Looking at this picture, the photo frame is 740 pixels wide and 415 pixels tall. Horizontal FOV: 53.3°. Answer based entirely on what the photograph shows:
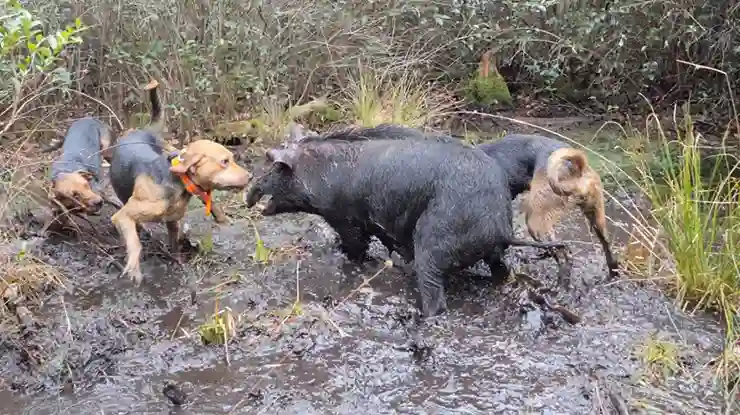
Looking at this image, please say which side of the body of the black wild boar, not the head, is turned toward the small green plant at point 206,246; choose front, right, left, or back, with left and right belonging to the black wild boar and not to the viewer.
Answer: front

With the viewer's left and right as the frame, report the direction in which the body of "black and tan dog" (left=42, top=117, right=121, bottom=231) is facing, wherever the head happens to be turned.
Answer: facing the viewer

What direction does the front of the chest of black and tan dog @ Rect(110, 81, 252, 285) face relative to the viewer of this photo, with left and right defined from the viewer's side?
facing the viewer and to the right of the viewer

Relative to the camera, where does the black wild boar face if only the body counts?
to the viewer's left

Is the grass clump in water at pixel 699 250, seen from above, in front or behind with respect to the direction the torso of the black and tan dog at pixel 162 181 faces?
in front

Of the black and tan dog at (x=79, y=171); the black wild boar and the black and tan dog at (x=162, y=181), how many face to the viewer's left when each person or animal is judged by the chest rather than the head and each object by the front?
1

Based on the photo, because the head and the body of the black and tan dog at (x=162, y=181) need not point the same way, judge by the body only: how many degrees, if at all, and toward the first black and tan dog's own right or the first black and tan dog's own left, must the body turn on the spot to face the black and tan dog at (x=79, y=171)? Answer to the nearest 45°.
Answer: approximately 180°
